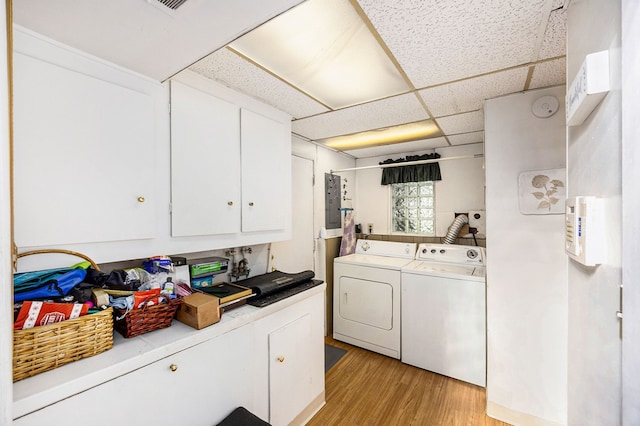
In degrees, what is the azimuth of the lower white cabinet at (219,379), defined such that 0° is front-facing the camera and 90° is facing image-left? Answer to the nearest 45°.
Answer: approximately 315°

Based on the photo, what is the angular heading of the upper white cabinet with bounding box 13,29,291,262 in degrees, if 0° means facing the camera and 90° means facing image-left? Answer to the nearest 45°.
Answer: approximately 315°

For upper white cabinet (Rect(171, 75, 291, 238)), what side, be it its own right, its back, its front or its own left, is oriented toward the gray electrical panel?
left

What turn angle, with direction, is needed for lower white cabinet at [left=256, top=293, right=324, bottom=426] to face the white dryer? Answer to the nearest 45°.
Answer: approximately 90° to its left

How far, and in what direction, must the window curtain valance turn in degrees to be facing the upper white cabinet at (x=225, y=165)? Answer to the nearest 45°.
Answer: approximately 45° to its right

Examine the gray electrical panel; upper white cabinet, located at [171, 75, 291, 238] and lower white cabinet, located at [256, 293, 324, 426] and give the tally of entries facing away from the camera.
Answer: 0

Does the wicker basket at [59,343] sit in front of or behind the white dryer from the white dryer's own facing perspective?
in front

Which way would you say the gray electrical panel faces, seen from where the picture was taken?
facing the viewer and to the right of the viewer

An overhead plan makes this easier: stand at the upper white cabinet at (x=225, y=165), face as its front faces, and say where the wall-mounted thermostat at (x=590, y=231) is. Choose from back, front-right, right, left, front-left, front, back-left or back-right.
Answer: front

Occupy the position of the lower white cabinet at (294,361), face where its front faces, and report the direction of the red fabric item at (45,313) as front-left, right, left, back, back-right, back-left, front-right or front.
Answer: right

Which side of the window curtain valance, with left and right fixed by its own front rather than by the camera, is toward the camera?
front

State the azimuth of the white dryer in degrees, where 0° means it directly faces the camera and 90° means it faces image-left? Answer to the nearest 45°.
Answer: approximately 45°

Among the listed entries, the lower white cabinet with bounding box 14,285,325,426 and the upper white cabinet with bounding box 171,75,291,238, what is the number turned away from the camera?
0

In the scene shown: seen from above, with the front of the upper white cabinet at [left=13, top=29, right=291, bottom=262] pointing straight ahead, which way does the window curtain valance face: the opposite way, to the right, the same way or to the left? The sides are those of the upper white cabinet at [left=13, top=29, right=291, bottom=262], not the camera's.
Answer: to the right
